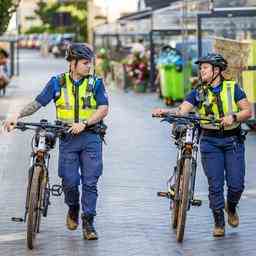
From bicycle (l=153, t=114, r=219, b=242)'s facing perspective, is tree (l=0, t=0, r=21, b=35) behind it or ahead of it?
behind

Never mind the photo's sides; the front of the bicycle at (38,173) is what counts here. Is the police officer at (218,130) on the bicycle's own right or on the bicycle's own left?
on the bicycle's own left

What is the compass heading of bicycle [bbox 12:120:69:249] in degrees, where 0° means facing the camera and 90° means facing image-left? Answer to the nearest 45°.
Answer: approximately 0°

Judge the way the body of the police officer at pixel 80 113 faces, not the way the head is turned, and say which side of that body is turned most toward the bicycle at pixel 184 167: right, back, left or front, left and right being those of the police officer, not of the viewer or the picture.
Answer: left

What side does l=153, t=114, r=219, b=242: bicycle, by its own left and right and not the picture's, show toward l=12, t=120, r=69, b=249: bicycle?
right

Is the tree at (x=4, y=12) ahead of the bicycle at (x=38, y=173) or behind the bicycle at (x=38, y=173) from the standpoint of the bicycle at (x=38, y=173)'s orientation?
behind

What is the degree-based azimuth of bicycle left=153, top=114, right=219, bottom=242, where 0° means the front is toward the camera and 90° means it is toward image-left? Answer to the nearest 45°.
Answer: approximately 0°

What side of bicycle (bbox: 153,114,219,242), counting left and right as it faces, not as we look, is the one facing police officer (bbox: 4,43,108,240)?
right

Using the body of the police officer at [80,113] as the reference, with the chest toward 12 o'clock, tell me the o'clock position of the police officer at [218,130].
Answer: the police officer at [218,130] is roughly at 9 o'clock from the police officer at [80,113].

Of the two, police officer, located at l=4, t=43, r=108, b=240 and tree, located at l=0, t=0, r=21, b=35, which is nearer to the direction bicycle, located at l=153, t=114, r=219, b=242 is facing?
the police officer

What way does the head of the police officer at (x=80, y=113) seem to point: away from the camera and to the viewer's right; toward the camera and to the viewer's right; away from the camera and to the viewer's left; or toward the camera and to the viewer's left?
toward the camera and to the viewer's right

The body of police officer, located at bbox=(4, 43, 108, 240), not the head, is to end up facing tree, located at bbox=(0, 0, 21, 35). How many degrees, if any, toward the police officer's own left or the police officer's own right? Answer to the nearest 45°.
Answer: approximately 180°
